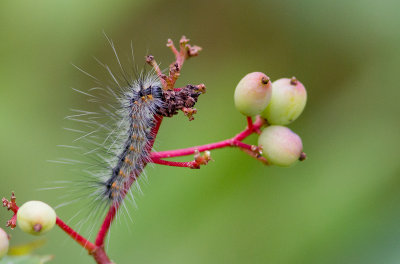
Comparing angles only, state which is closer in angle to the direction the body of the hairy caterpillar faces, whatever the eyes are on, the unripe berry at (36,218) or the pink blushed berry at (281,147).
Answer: the pink blushed berry

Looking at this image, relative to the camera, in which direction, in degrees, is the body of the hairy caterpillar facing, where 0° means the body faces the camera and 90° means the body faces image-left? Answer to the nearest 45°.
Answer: approximately 270°

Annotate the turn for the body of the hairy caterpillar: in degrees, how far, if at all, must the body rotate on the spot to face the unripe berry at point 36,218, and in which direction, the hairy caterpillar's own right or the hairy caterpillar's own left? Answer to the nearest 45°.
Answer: approximately 135° to the hairy caterpillar's own right

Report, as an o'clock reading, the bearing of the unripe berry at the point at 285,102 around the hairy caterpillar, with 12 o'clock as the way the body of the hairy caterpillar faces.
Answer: The unripe berry is roughly at 1 o'clock from the hairy caterpillar.

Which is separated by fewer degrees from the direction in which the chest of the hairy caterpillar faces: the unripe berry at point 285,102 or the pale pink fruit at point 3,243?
the unripe berry

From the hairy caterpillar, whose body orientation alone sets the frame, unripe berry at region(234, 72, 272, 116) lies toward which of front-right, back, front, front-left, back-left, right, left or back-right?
front-right
